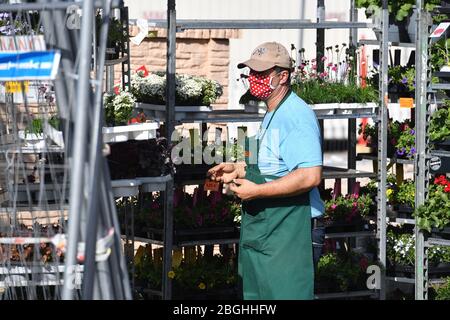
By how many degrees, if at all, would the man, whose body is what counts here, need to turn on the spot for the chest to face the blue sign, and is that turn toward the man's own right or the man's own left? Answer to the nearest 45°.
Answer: approximately 45° to the man's own left

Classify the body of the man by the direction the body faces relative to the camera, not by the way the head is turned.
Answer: to the viewer's left

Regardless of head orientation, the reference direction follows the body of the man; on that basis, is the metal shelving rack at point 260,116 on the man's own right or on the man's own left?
on the man's own right

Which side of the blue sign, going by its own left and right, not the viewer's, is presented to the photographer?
front

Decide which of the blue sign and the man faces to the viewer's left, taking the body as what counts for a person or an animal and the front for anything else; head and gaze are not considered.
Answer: the man
